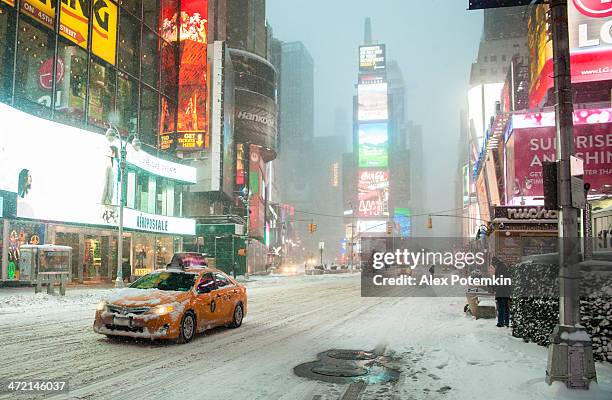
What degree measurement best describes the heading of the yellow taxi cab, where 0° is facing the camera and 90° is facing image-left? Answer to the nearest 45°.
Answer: approximately 45°

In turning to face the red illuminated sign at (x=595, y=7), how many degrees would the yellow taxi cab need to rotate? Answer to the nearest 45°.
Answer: approximately 180°

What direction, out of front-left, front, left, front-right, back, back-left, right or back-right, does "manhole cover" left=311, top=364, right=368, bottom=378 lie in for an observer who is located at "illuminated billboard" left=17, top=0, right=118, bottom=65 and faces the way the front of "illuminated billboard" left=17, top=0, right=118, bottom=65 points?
front-right

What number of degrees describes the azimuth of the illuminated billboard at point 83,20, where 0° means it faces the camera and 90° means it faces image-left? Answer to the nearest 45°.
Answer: approximately 315°

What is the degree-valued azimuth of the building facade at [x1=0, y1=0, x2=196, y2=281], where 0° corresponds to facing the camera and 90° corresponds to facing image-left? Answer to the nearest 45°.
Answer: approximately 315°

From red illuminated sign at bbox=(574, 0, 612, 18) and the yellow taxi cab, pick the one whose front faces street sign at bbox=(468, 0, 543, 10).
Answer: the red illuminated sign

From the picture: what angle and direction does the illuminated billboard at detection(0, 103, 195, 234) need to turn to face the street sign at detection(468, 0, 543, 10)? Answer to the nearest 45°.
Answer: approximately 45° to its right
